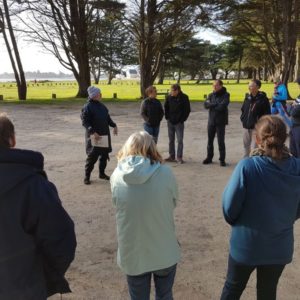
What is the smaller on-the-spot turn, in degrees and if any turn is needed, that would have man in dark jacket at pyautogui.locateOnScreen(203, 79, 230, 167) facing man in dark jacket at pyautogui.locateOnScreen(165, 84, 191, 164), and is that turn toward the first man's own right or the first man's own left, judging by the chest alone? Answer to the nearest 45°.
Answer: approximately 45° to the first man's own right

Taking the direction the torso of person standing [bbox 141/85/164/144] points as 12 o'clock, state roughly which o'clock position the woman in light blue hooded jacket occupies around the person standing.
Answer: The woman in light blue hooded jacket is roughly at 12 o'clock from the person standing.

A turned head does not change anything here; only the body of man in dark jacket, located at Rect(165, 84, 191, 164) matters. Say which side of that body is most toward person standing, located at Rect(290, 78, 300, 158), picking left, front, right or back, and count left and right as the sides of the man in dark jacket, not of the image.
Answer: left

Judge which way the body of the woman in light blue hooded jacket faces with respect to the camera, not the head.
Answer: away from the camera

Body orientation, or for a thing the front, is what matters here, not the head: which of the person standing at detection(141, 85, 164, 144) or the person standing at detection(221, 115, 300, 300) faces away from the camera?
the person standing at detection(221, 115, 300, 300)

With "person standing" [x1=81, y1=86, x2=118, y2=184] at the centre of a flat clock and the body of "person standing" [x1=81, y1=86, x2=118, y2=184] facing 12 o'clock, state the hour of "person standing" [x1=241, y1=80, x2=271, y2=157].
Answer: "person standing" [x1=241, y1=80, x2=271, y2=157] is roughly at 10 o'clock from "person standing" [x1=81, y1=86, x2=118, y2=184].

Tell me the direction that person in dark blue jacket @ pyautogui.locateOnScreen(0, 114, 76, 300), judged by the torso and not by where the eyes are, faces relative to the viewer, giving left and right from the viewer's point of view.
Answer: facing away from the viewer and to the right of the viewer

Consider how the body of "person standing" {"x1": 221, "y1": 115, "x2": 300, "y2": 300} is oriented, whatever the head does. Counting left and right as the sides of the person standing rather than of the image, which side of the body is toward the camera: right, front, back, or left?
back

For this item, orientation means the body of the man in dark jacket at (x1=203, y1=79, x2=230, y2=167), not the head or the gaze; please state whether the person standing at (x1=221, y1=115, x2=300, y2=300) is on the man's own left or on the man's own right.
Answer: on the man's own left

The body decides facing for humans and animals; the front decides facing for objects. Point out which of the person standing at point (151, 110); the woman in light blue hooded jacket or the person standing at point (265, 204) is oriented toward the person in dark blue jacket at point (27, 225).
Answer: the person standing at point (151, 110)

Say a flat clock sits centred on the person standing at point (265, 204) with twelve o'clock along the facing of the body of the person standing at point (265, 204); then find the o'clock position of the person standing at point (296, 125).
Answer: the person standing at point (296, 125) is roughly at 12 o'clock from the person standing at point (265, 204).

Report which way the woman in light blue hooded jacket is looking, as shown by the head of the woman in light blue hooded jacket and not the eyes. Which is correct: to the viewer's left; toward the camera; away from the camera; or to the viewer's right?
away from the camera

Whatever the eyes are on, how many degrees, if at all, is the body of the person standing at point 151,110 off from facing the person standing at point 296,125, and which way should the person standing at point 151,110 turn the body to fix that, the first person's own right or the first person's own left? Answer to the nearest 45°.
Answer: approximately 45° to the first person's own left
